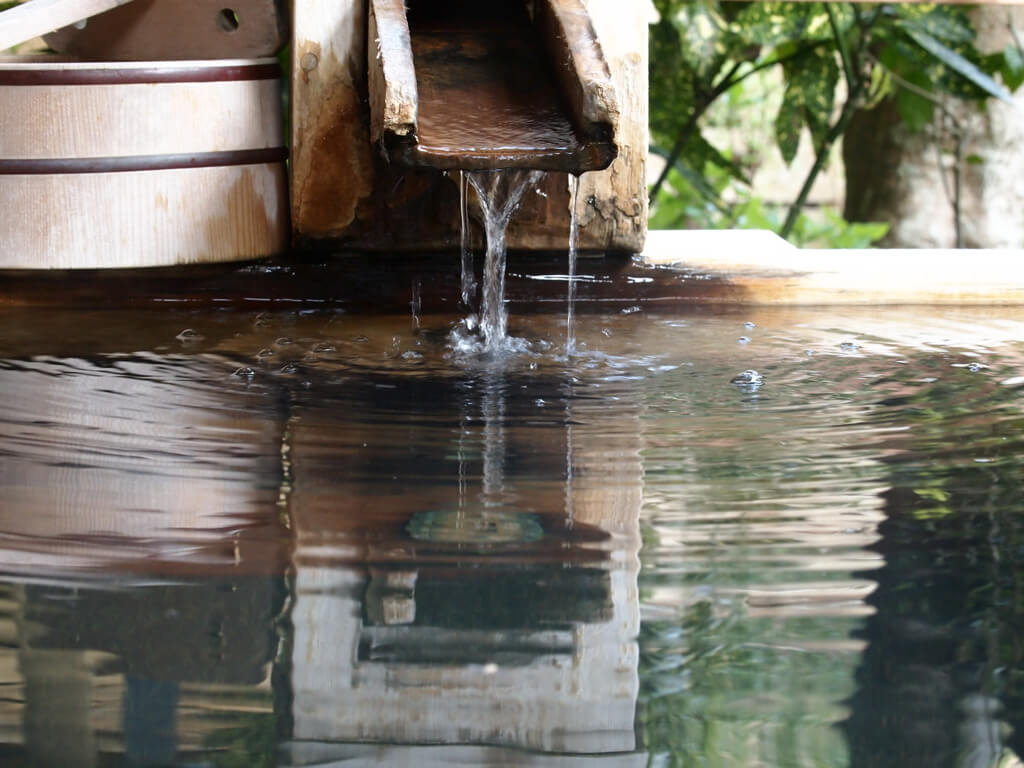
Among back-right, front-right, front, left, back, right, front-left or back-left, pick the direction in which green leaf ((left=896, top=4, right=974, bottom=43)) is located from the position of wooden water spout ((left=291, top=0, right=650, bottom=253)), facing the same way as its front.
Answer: back-left

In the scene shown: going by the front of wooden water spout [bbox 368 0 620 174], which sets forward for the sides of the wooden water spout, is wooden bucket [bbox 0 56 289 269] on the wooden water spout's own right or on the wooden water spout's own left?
on the wooden water spout's own right

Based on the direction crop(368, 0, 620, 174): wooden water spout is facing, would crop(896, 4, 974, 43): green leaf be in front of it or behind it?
behind

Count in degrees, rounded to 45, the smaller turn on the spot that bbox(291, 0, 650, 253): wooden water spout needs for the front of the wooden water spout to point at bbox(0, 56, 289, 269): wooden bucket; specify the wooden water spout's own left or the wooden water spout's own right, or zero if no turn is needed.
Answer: approximately 90° to the wooden water spout's own right

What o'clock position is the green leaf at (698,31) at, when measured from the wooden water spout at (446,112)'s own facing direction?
The green leaf is roughly at 7 o'clock from the wooden water spout.

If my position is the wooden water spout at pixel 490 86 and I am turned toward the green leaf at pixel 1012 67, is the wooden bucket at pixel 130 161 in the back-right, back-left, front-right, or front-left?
back-left

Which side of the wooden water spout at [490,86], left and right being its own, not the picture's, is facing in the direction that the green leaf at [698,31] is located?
back

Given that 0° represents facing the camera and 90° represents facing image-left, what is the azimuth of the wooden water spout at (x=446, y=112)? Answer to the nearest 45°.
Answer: approximately 0°

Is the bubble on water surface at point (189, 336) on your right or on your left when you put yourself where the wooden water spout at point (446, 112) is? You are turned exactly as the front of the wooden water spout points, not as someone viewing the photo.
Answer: on your right

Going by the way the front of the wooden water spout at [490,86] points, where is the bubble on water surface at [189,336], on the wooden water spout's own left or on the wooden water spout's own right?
on the wooden water spout's own right

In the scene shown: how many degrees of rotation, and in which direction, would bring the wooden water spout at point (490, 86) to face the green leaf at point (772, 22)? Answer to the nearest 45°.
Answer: approximately 135° to its left
